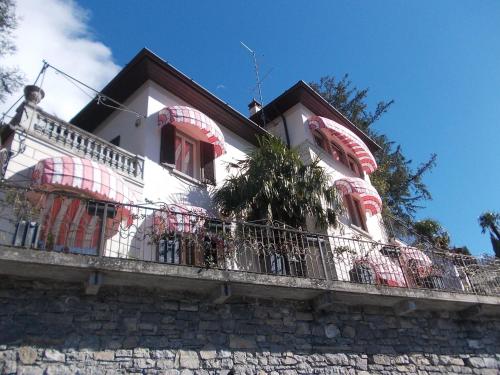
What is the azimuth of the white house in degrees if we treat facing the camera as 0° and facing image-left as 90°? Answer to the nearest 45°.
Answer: approximately 315°

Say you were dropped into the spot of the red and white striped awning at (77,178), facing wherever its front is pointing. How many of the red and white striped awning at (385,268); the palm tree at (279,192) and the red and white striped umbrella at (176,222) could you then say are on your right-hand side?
0

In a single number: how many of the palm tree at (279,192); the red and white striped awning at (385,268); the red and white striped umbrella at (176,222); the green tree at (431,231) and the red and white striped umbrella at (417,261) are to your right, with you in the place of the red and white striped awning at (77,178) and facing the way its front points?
0

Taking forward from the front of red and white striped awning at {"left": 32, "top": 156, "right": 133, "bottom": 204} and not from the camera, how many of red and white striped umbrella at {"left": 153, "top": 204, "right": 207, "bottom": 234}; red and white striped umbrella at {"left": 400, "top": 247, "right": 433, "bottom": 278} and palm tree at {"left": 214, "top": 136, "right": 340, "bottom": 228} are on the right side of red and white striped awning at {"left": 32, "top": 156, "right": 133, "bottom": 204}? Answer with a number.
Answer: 0
